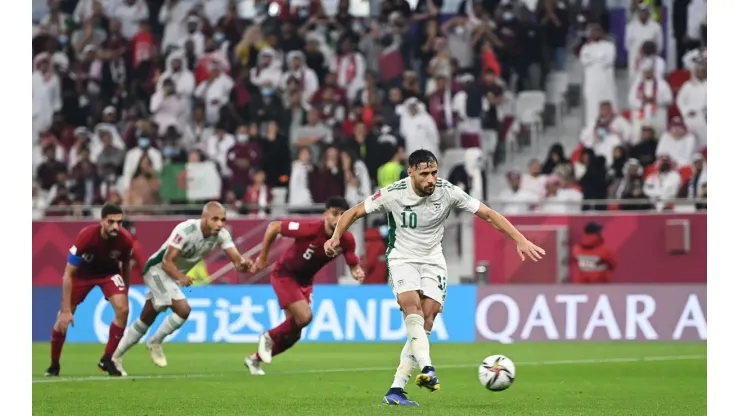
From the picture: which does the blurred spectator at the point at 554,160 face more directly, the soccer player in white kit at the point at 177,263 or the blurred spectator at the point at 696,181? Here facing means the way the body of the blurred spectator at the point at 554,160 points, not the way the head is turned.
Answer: the soccer player in white kit

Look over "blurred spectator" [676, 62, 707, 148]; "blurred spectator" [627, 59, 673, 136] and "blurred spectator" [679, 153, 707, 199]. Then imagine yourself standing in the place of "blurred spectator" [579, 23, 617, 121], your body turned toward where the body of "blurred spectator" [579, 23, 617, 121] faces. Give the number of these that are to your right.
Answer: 0

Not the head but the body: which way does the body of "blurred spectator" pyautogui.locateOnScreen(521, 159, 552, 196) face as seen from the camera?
toward the camera

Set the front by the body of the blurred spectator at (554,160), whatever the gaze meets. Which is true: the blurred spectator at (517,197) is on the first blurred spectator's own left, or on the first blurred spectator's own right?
on the first blurred spectator's own right

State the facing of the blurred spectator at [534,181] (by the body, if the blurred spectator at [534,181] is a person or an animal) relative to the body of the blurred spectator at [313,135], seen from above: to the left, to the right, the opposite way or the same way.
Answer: the same way

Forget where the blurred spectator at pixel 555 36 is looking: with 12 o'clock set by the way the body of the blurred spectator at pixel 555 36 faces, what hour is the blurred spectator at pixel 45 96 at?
the blurred spectator at pixel 45 96 is roughly at 3 o'clock from the blurred spectator at pixel 555 36.

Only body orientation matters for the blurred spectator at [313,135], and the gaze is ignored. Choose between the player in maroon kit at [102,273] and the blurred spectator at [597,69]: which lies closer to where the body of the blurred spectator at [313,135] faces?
the player in maroon kit

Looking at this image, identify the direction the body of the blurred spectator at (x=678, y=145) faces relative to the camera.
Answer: toward the camera

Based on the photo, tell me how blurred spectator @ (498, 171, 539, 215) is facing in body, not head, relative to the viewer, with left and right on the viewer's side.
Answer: facing the viewer

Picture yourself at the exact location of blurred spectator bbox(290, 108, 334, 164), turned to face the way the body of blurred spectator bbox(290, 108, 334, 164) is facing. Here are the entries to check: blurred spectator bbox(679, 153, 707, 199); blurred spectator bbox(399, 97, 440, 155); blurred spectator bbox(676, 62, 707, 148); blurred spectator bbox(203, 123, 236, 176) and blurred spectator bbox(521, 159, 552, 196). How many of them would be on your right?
1

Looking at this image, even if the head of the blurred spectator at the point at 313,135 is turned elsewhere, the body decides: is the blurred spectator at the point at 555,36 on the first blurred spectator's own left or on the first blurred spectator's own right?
on the first blurred spectator's own left

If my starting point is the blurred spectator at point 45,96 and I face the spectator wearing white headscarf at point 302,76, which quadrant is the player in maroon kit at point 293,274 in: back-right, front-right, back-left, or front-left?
front-right

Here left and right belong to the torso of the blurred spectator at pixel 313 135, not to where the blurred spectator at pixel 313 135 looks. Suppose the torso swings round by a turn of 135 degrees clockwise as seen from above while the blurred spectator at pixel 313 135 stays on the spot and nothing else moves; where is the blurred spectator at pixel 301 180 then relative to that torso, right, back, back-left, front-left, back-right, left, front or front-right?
back-left

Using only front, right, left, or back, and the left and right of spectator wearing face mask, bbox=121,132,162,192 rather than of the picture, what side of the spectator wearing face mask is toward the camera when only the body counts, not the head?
front

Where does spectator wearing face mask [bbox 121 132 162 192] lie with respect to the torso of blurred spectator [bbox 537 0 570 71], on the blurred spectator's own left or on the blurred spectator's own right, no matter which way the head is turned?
on the blurred spectator's own right

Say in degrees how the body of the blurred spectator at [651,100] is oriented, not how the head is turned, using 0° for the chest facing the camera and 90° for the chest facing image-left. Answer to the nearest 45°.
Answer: approximately 0°

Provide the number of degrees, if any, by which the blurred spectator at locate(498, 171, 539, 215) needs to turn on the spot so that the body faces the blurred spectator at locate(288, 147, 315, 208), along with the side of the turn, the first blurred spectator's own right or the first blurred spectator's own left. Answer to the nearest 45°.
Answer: approximately 90° to the first blurred spectator's own right

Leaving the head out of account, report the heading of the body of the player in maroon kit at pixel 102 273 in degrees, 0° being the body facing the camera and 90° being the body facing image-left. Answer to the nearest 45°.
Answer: approximately 315°

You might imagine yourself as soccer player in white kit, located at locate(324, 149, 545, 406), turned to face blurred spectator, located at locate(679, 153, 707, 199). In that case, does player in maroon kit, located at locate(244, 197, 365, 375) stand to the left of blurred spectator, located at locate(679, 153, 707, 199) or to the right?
left
